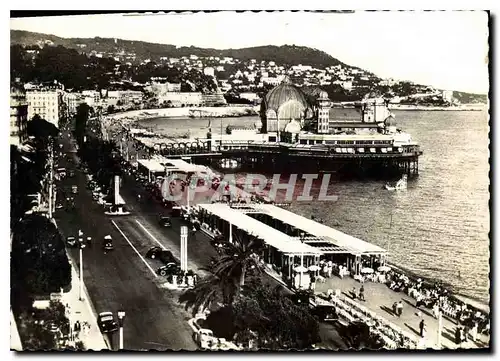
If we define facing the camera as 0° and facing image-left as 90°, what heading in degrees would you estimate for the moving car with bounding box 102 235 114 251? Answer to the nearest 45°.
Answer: approximately 0°

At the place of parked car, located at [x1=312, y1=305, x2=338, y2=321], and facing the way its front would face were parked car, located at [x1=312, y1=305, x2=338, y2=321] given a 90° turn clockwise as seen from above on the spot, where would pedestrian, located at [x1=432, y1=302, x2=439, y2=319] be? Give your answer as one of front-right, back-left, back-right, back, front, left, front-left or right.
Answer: front-right

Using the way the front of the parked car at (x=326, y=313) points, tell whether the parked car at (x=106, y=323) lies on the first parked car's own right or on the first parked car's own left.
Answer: on the first parked car's own left

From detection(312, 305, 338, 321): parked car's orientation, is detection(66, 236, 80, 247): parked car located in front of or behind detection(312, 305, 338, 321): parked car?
in front
